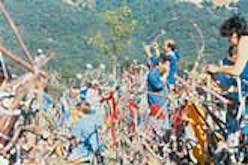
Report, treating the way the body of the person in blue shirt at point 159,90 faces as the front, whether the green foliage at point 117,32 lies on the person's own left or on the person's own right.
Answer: on the person's own left
